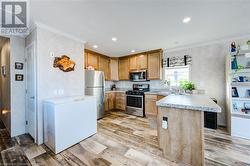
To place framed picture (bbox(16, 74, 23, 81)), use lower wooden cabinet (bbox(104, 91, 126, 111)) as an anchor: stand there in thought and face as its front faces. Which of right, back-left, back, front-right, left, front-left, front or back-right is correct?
front-right

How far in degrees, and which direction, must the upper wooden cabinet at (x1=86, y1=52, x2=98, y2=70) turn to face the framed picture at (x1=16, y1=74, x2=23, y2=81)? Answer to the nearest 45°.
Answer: approximately 90° to its right

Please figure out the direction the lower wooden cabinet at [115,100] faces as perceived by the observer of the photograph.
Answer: facing the viewer

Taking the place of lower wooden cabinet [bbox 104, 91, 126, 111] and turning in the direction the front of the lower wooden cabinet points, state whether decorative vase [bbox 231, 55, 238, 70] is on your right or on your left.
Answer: on your left

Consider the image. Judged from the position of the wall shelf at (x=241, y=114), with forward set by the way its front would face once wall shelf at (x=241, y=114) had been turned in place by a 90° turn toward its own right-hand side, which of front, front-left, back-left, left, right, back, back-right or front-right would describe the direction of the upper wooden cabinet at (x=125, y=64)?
front-left

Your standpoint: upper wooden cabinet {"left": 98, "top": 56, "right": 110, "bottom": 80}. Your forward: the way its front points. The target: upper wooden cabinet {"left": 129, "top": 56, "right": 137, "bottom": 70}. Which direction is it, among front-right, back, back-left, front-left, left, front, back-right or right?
front-left

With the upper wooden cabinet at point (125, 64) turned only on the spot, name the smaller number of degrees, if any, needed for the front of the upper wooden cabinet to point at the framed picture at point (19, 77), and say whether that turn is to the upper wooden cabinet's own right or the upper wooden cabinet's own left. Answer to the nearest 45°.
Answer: approximately 45° to the upper wooden cabinet's own right

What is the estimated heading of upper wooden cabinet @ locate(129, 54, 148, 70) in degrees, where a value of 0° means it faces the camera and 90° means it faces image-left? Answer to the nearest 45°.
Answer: approximately 45°

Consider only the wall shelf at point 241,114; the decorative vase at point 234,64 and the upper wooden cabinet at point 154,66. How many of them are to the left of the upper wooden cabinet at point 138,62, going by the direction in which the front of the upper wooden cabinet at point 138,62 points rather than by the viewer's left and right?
3

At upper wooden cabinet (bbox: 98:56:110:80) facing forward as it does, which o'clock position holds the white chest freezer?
The white chest freezer is roughly at 2 o'clock from the upper wooden cabinet.

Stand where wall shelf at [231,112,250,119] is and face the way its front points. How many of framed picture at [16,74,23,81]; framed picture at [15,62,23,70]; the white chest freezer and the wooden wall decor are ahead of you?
4

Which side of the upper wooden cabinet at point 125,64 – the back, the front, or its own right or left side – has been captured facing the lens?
front

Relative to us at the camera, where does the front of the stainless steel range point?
facing the viewer and to the left of the viewer

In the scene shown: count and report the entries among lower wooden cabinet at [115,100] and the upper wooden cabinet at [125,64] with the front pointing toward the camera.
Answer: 2

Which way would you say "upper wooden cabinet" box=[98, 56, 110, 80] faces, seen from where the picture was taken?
facing the viewer and to the right of the viewer

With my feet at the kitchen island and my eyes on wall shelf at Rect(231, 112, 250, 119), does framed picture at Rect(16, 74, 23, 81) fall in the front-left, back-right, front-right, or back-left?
back-left

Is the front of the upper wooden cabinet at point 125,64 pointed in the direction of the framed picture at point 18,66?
no

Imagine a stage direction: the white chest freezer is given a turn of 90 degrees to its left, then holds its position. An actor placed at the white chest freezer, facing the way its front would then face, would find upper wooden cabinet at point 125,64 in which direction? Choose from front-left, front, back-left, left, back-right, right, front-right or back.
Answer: front
